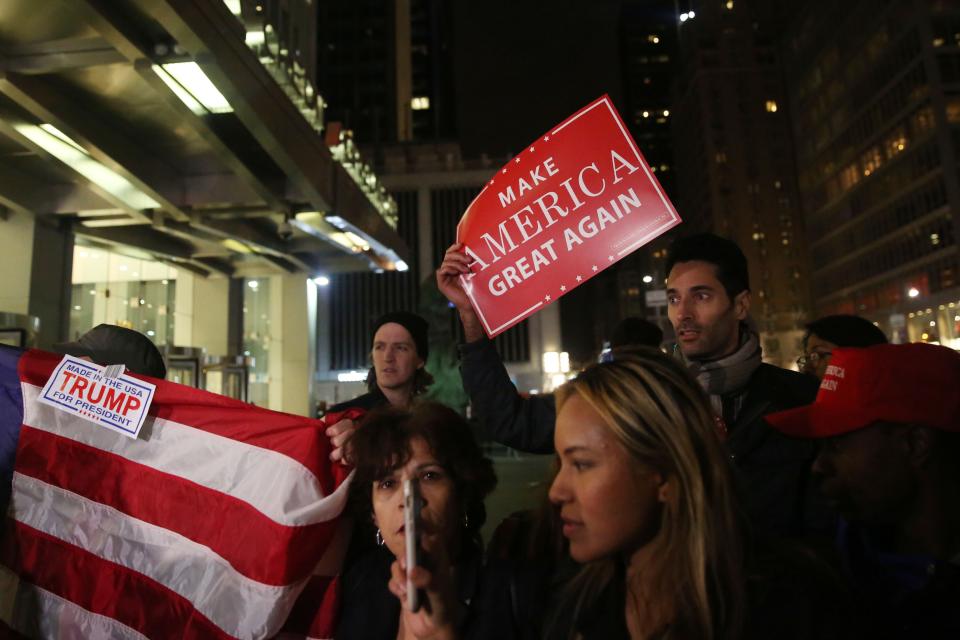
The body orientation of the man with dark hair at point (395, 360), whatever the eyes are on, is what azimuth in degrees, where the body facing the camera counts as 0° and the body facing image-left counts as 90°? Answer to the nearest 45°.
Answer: approximately 45°

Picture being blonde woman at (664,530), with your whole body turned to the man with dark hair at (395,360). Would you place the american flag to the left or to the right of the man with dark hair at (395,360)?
left

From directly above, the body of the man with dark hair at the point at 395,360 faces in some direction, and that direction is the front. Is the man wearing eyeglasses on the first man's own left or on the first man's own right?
on the first man's own left

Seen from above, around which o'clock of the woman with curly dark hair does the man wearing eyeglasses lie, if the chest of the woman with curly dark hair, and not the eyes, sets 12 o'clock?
The man wearing eyeglasses is roughly at 8 o'clock from the woman with curly dark hair.

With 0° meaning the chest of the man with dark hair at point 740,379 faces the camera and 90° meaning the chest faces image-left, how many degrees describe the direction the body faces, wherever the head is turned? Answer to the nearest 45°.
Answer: approximately 45°

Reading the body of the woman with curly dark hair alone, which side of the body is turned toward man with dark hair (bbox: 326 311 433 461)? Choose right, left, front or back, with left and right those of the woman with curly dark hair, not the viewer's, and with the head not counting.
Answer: back

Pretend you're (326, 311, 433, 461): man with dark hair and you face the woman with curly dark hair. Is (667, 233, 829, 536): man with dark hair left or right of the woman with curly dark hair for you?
left

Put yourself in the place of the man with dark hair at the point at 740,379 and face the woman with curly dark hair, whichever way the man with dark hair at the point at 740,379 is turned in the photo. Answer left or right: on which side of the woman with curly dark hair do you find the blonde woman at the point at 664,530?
left

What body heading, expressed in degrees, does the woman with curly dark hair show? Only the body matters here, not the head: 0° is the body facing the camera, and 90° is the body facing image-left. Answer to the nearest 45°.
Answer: approximately 0°

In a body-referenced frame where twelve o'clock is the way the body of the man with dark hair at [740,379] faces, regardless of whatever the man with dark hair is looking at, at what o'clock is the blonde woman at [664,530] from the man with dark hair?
The blonde woman is roughly at 11 o'clock from the man with dark hair.

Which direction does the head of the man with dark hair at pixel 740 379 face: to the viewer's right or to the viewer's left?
to the viewer's left

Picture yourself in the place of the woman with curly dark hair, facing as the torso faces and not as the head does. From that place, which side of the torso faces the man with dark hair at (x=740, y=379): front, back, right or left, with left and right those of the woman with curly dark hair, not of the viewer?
left
